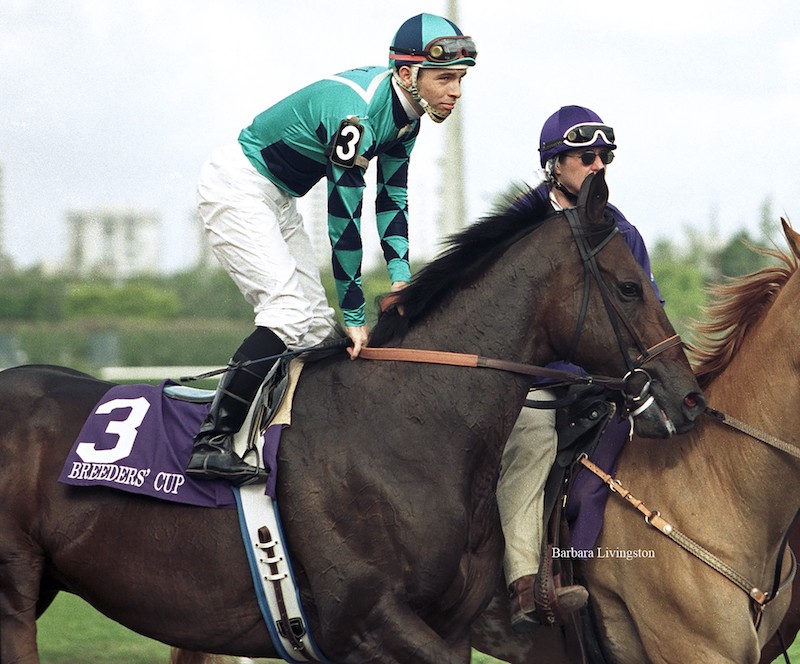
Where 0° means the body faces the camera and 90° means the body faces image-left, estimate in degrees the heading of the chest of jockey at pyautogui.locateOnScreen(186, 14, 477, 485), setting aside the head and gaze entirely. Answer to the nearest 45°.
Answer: approximately 270°

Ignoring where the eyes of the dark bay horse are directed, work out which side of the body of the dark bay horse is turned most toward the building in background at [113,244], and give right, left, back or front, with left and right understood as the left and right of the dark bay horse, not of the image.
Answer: left

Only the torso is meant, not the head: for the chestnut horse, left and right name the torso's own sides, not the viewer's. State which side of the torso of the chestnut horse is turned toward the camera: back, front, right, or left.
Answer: right

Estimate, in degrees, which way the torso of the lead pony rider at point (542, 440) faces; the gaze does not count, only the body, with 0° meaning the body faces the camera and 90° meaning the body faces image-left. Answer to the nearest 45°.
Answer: approximately 315°

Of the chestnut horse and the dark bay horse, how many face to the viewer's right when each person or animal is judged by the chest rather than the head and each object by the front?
2

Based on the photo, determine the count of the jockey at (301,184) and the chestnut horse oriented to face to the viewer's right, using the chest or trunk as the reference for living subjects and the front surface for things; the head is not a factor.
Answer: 2

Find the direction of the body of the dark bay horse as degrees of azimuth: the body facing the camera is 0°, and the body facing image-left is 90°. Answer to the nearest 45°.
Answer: approximately 270°

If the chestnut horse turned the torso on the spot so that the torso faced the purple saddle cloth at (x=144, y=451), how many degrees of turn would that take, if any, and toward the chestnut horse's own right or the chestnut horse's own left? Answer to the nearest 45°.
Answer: approximately 180°

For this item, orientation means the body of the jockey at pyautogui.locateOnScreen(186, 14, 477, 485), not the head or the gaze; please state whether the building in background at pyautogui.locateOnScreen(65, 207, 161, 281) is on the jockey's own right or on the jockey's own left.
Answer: on the jockey's own left
